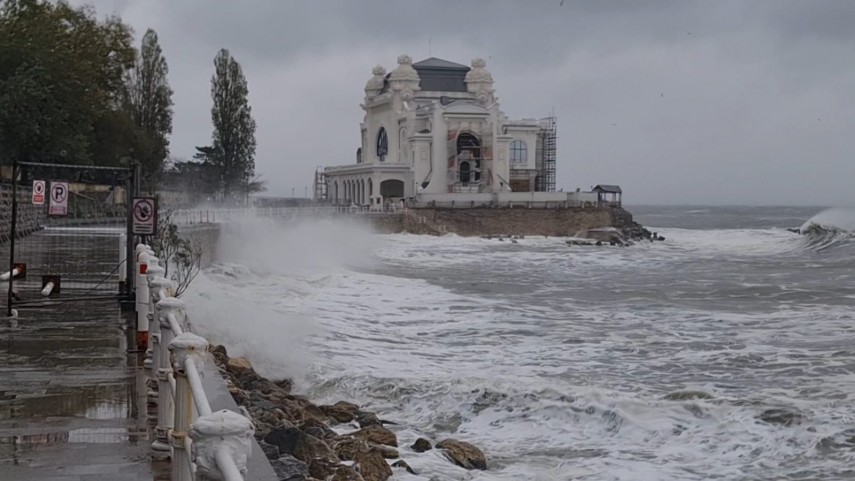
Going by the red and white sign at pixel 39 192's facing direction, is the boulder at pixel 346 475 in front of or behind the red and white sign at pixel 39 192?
in front

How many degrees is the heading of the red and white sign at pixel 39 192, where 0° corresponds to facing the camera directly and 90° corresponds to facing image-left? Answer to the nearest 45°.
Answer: approximately 0°

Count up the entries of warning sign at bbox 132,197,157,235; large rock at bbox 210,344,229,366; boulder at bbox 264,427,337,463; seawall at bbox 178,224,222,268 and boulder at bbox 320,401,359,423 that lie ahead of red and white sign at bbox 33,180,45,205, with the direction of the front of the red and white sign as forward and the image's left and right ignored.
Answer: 4

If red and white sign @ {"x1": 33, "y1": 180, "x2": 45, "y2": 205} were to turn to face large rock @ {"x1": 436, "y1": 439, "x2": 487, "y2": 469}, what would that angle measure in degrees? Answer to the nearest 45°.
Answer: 0° — it already faces it

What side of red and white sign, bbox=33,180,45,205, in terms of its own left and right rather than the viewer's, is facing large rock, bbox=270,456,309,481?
front

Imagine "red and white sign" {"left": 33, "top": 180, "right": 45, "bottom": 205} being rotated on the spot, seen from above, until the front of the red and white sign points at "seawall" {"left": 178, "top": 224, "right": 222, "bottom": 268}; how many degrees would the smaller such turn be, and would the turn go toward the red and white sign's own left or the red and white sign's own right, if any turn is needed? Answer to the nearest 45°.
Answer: approximately 135° to the red and white sign's own left

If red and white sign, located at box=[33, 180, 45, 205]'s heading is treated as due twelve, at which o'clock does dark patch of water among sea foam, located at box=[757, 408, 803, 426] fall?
The dark patch of water among sea foam is roughly at 11 o'clock from the red and white sign.

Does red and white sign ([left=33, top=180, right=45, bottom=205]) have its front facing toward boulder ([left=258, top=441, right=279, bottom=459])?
yes

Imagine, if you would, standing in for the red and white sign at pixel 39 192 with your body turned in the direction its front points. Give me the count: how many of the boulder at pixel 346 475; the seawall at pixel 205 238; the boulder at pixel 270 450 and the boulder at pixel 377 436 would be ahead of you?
3

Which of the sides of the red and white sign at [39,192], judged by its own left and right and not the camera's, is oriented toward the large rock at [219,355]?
front

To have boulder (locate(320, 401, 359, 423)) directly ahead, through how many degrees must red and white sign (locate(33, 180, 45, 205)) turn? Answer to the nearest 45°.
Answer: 0° — it already faces it
